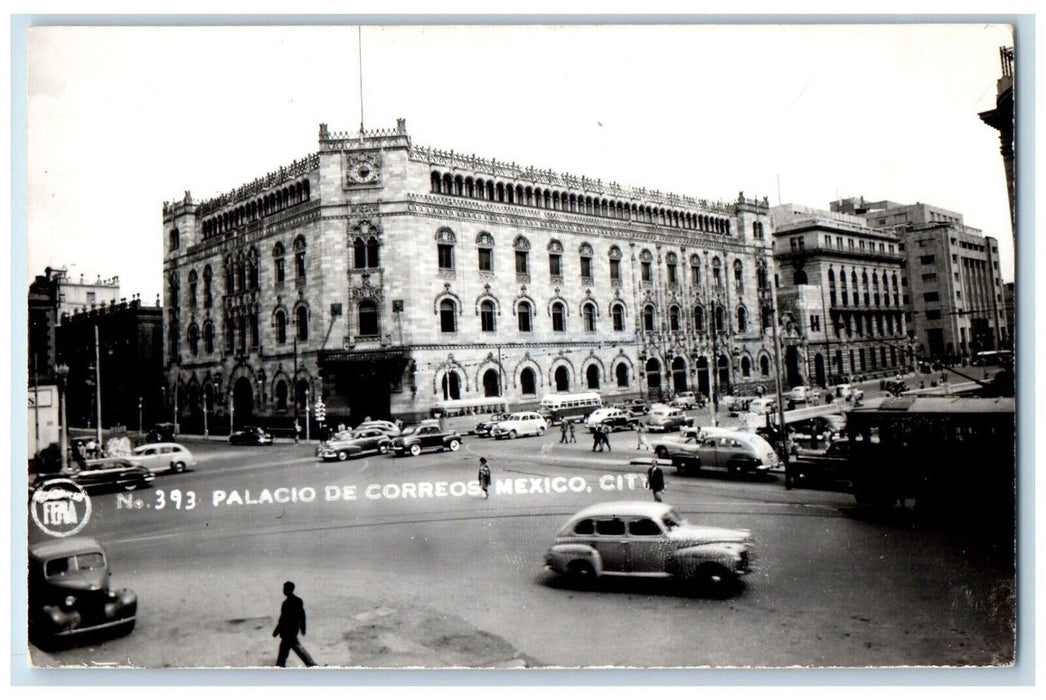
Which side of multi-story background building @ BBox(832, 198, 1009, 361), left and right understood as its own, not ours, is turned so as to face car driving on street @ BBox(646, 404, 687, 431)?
right

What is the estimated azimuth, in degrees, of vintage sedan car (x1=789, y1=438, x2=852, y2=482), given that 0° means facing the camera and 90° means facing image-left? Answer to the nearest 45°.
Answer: approximately 90°

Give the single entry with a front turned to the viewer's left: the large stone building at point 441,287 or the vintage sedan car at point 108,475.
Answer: the vintage sedan car

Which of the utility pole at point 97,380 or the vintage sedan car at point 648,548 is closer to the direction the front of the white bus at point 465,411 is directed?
the utility pole

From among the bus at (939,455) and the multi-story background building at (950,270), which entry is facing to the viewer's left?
the bus

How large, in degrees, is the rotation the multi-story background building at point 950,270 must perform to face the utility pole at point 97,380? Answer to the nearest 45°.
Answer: approximately 90° to its right

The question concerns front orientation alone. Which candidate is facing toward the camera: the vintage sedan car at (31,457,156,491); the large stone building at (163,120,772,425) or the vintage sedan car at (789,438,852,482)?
the large stone building

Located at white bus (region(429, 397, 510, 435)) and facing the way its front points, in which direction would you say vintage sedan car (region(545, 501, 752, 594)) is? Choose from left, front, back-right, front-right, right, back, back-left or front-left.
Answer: left

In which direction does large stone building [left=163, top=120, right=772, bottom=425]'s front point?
toward the camera

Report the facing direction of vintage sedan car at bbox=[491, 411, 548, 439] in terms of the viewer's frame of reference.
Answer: facing the viewer and to the left of the viewer

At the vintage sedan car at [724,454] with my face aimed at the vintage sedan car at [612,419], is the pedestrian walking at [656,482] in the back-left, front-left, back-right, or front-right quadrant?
back-left

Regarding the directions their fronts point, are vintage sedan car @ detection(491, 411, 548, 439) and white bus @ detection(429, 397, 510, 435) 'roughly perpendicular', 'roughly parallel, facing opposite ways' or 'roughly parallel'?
roughly parallel
